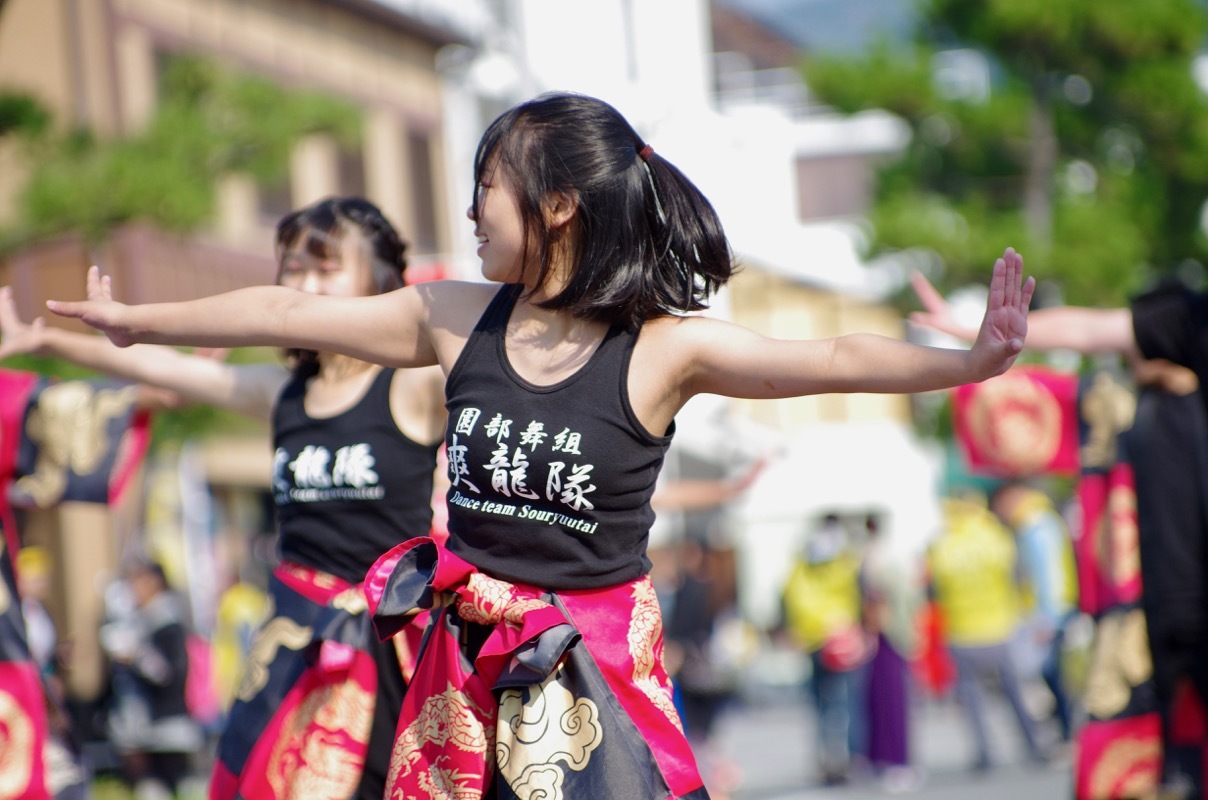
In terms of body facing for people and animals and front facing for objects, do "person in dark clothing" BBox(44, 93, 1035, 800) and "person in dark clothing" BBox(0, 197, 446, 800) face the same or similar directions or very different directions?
same or similar directions

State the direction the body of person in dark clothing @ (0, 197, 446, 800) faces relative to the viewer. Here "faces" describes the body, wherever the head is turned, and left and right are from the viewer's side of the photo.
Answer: facing the viewer and to the left of the viewer

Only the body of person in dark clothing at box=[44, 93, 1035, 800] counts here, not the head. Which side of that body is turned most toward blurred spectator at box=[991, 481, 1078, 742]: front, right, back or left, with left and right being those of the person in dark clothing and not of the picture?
back

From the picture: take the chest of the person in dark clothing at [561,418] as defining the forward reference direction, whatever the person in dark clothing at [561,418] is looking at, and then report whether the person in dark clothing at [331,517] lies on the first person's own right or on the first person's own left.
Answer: on the first person's own right

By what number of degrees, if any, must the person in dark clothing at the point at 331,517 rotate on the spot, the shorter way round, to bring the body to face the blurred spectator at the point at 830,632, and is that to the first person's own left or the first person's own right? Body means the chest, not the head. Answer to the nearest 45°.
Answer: approximately 180°

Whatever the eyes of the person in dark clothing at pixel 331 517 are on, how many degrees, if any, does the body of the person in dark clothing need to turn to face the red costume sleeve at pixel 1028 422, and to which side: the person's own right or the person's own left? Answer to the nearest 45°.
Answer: approximately 180°

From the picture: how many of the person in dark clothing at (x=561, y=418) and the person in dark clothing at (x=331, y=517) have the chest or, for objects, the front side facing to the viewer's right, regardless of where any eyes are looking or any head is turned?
0

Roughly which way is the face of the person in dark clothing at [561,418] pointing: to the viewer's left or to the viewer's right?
to the viewer's left

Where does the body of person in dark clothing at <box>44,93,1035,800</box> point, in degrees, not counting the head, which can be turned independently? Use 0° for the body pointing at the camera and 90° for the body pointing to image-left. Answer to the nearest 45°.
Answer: approximately 45°

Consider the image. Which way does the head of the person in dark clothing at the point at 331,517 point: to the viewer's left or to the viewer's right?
to the viewer's left

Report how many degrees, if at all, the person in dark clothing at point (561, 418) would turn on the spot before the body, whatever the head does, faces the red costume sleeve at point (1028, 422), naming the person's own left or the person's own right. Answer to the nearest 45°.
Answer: approximately 180°

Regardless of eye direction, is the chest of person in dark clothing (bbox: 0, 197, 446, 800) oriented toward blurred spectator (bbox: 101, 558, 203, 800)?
no

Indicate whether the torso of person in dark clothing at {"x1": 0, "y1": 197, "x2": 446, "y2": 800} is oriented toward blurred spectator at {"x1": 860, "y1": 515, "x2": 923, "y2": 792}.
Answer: no

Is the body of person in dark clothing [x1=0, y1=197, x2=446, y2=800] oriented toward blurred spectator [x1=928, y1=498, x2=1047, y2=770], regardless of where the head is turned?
no

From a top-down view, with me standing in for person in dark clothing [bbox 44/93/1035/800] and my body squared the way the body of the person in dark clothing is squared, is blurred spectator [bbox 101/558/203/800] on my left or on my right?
on my right

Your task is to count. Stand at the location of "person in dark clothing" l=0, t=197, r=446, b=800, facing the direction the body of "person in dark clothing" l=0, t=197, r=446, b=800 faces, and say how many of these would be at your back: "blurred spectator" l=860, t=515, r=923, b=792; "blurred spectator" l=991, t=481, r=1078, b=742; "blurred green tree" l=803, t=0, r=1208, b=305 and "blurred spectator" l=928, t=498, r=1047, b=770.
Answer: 4
